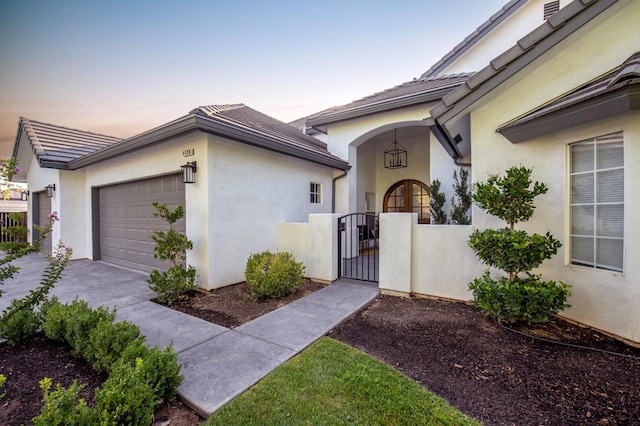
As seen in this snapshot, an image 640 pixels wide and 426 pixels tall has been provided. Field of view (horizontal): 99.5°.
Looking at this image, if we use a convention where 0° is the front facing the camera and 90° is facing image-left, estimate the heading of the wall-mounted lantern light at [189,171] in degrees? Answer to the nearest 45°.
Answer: approximately 45°

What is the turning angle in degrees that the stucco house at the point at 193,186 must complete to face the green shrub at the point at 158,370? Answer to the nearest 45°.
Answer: approximately 45° to its left

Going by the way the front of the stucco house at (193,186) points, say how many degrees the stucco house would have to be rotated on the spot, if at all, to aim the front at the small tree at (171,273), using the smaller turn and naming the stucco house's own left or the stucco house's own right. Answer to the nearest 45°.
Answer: approximately 45° to the stucco house's own left

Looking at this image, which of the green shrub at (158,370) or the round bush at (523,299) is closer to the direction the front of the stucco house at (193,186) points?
the green shrub

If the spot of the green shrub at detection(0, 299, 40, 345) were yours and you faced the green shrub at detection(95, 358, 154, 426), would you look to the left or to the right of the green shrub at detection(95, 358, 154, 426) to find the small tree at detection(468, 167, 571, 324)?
left

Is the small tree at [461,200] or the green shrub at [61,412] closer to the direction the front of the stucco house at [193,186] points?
the green shrub

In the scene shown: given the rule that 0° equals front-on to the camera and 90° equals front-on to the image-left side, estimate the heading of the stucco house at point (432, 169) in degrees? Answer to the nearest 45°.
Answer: approximately 45°

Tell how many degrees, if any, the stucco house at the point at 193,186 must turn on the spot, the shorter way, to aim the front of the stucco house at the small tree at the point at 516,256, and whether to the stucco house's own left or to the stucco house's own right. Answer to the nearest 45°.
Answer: approximately 90° to the stucco house's own left

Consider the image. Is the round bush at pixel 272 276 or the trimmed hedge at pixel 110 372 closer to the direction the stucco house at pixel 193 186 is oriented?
the trimmed hedge

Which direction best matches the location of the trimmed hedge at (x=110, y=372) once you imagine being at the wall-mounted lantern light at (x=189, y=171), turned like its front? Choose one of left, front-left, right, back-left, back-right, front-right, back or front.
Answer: front-left

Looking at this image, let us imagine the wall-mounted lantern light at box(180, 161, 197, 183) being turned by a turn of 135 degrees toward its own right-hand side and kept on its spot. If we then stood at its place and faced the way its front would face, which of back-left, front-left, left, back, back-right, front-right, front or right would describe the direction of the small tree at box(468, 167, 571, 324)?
back-right

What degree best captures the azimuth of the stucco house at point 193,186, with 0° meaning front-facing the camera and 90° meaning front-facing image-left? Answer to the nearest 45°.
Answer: approximately 45°

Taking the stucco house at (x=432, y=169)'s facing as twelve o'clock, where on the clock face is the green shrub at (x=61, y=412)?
The green shrub is roughly at 12 o'clock from the stucco house.
